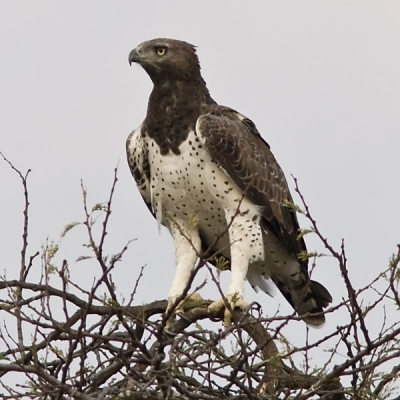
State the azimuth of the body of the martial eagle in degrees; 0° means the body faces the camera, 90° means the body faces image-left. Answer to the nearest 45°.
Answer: approximately 45°
